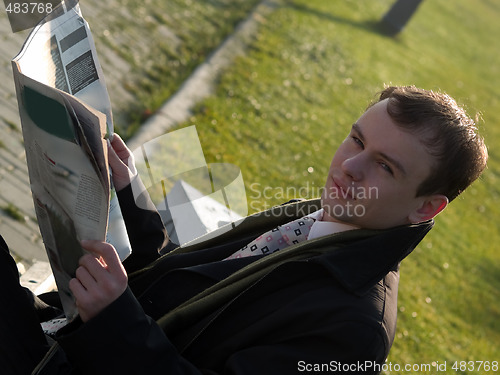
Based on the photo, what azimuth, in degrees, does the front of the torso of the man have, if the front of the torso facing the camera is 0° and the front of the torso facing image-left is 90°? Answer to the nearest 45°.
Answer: approximately 45°
